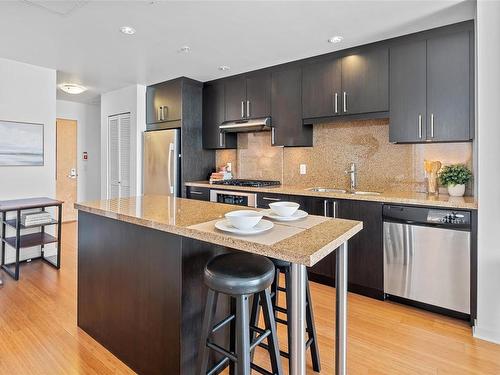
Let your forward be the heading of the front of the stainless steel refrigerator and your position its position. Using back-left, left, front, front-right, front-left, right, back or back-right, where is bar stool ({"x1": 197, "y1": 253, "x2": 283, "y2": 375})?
front-left

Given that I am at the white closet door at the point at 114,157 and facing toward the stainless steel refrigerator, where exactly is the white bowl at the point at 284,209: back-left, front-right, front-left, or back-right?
front-right

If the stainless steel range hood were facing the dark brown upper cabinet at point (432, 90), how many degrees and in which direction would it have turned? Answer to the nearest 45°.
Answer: approximately 90° to its left

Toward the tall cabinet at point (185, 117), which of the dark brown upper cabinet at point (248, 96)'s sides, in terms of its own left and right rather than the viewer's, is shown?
right

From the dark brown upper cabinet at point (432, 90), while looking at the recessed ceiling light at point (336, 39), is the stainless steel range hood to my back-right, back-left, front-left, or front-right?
front-right

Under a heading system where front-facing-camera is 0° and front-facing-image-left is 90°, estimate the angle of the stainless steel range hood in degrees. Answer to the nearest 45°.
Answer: approximately 45°

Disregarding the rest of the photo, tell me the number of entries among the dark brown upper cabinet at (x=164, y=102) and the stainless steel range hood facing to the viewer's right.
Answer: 0

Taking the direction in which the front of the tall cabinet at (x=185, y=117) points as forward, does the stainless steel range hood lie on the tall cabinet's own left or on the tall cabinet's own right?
on the tall cabinet's own left

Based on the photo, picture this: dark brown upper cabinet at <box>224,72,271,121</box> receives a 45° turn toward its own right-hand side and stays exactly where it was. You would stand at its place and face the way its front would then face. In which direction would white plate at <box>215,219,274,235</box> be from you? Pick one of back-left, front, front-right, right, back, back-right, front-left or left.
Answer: left

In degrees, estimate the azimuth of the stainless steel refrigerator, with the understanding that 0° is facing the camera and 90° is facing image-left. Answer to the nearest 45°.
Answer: approximately 45°

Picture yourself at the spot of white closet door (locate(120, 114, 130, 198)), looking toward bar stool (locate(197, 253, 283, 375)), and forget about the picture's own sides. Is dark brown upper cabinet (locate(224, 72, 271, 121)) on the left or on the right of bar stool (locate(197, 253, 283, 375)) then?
left

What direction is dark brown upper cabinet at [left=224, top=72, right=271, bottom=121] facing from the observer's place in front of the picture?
facing the viewer and to the left of the viewer

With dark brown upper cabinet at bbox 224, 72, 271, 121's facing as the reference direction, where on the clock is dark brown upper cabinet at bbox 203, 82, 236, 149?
dark brown upper cabinet at bbox 203, 82, 236, 149 is roughly at 3 o'clock from dark brown upper cabinet at bbox 224, 72, 271, 121.

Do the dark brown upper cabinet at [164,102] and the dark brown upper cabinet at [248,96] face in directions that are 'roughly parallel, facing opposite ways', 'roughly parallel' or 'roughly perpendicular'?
roughly parallel

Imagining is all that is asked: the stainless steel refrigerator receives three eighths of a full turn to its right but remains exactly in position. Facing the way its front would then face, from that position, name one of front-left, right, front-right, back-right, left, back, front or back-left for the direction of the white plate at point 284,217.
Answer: back
